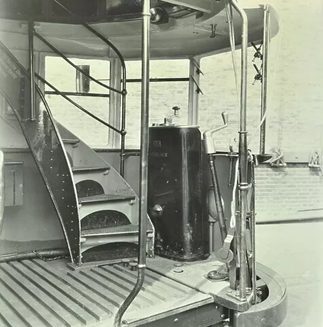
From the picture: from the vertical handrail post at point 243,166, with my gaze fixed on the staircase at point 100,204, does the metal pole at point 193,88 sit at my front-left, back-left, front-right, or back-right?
front-right

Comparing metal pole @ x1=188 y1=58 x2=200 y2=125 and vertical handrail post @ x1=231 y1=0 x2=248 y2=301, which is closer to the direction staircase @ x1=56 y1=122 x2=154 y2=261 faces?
the vertical handrail post

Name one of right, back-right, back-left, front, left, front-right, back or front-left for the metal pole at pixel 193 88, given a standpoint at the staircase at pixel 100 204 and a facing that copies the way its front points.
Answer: back-left

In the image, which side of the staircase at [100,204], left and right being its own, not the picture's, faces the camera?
front

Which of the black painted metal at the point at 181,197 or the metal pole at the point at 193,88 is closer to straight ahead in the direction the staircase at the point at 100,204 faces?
the black painted metal

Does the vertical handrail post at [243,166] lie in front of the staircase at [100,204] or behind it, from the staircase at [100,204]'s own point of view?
in front

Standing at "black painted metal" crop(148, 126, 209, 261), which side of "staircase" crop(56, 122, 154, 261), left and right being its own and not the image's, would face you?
left

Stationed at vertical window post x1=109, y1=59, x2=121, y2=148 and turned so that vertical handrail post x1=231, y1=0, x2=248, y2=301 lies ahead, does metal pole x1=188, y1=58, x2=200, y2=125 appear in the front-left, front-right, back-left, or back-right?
front-left

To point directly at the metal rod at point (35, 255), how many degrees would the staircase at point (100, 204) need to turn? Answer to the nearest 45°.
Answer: approximately 90° to its right

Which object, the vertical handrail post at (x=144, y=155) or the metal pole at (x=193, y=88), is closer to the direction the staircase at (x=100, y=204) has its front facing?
the vertical handrail post

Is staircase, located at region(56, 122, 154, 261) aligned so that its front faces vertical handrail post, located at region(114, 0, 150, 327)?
yes
